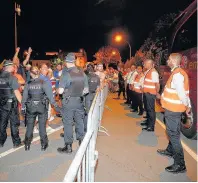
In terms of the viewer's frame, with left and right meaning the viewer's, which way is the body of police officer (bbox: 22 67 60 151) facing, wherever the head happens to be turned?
facing away from the viewer

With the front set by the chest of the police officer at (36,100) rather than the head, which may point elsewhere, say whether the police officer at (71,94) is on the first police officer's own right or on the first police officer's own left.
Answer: on the first police officer's own right

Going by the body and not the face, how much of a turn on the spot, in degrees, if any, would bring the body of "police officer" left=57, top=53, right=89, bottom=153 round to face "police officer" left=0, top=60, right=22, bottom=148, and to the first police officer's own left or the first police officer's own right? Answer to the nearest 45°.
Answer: approximately 45° to the first police officer's own left

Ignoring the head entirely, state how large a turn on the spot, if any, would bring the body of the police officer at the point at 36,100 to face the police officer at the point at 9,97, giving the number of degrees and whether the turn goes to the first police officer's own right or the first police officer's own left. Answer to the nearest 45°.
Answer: approximately 45° to the first police officer's own left

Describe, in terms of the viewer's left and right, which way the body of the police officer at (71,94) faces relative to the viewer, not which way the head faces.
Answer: facing away from the viewer and to the left of the viewer
